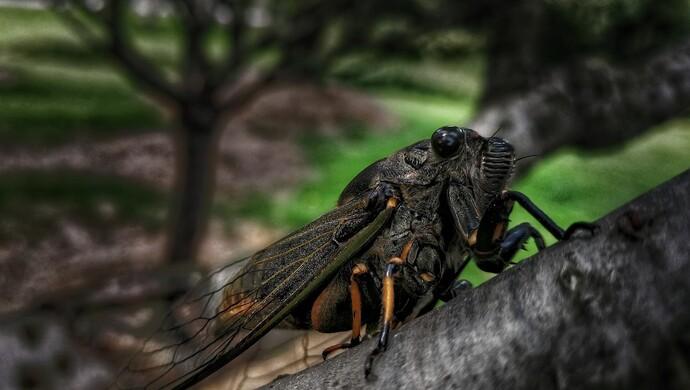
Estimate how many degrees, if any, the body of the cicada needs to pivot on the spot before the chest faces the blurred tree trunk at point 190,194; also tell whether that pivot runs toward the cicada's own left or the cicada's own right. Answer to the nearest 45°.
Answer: approximately 90° to the cicada's own left

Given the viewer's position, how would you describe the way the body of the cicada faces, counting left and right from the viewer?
facing to the right of the viewer

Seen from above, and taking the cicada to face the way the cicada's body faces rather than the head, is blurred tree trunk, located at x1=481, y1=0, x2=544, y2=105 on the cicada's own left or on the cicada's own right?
on the cicada's own left
